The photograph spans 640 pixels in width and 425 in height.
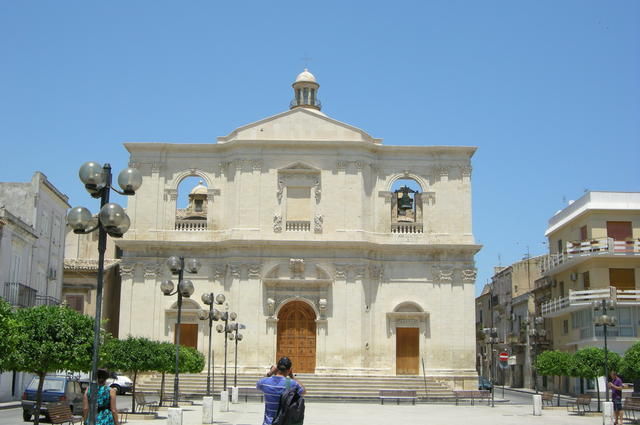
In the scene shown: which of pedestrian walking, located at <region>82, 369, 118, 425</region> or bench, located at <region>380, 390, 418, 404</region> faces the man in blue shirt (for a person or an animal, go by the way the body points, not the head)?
the bench

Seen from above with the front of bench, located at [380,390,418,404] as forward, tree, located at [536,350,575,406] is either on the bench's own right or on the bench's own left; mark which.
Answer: on the bench's own left

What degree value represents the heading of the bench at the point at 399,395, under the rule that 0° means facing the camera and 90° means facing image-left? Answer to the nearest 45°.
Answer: approximately 0°

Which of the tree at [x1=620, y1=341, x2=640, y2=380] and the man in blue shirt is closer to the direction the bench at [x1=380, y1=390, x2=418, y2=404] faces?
the man in blue shirt

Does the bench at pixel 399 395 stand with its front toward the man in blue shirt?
yes

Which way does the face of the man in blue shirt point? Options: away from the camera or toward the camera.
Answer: away from the camera
